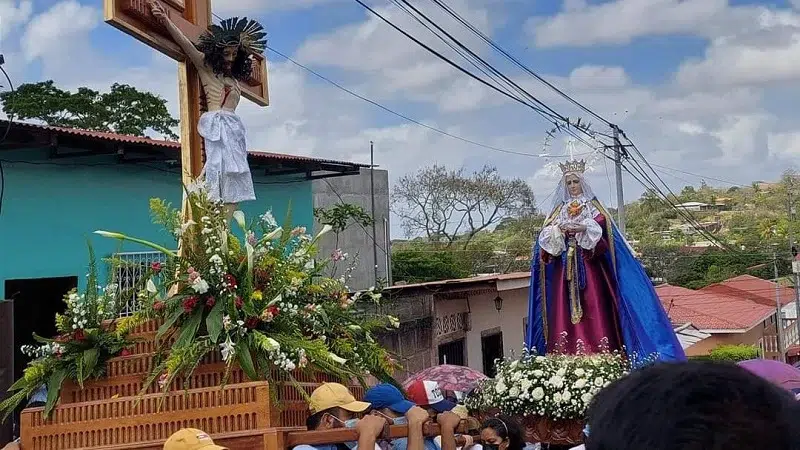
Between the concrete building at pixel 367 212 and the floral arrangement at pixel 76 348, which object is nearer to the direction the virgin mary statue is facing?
the floral arrangement

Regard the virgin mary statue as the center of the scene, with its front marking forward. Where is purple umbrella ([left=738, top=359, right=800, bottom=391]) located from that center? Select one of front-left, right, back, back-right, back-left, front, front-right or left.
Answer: back-left

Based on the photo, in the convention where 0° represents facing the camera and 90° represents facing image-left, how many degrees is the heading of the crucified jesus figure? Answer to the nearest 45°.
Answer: approximately 315°

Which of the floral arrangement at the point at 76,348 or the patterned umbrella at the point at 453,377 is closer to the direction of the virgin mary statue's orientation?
the floral arrangement

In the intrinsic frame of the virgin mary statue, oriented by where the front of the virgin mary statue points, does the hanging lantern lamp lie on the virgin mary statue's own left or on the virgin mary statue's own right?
on the virgin mary statue's own right

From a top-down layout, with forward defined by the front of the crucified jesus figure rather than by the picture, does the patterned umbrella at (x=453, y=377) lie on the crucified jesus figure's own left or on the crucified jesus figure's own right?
on the crucified jesus figure's own left

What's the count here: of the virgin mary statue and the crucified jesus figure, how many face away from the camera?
0

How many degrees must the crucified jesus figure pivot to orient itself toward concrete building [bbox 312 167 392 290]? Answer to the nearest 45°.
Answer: approximately 135° to its left

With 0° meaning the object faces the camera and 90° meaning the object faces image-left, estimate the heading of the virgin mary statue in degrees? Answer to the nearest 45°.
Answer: approximately 45°

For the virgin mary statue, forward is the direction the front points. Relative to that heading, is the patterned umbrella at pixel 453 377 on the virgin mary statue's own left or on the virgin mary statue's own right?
on the virgin mary statue's own right

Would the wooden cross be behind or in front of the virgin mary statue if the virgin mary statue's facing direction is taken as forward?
in front

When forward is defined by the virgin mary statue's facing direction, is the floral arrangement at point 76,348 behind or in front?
in front

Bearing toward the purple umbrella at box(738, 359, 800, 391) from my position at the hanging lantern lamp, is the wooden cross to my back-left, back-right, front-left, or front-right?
front-right
